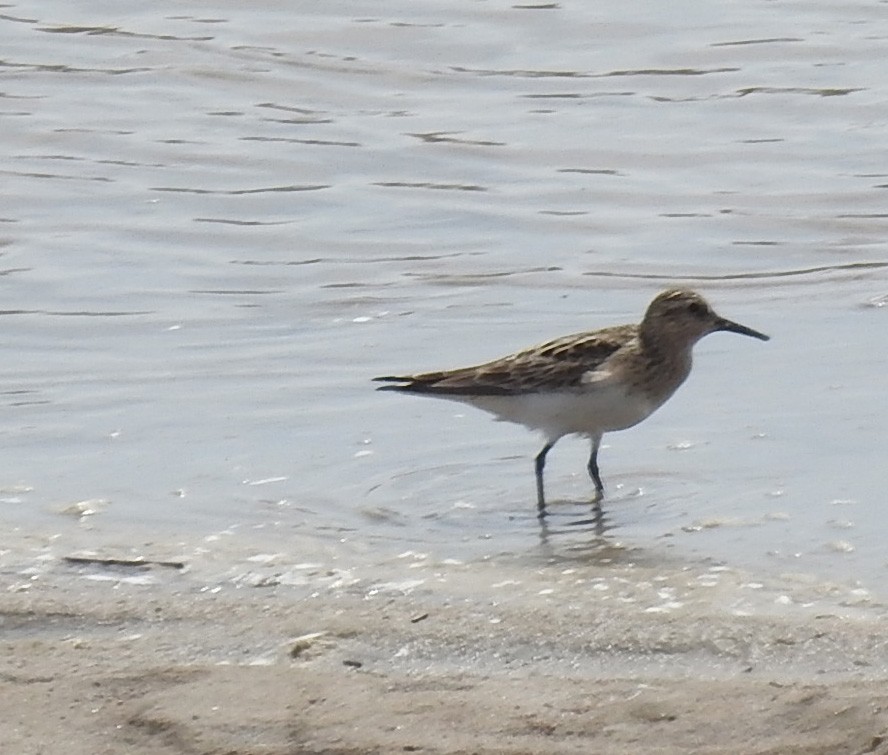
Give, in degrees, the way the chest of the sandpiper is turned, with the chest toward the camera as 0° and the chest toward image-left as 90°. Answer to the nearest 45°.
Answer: approximately 270°
